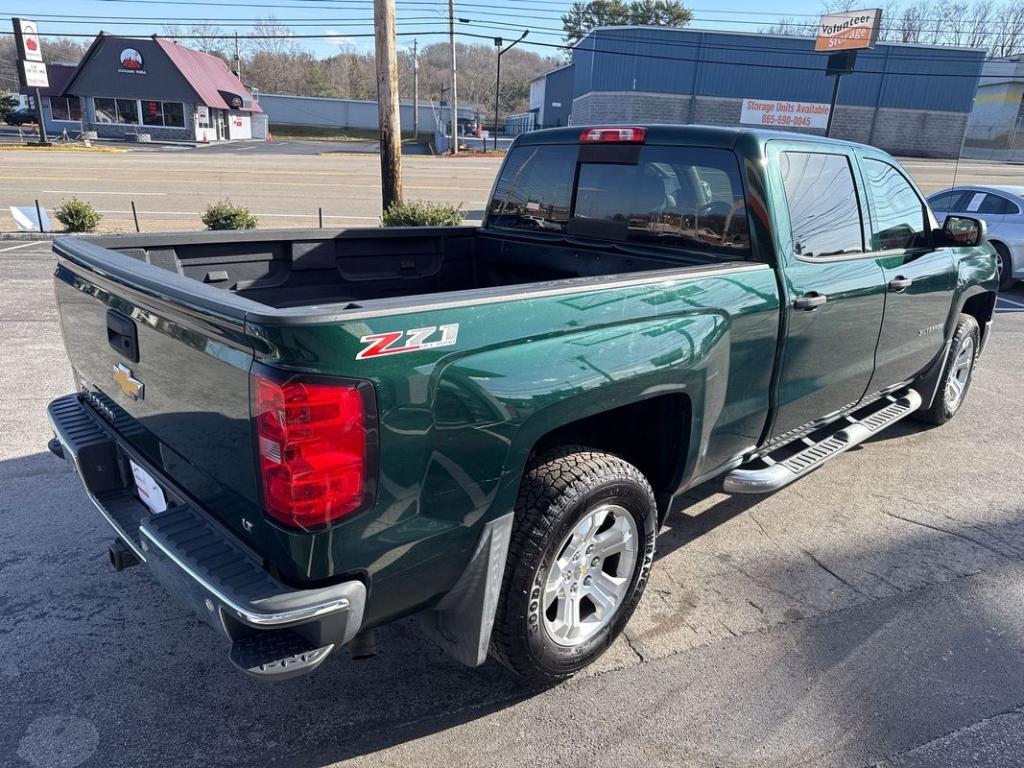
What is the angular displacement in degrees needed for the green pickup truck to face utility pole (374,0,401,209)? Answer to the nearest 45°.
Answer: approximately 45° to its left

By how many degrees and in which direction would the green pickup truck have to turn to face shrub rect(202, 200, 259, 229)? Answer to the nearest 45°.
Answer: approximately 90° to its left

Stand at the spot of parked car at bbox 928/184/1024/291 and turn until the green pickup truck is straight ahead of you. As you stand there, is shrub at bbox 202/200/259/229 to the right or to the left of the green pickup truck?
right

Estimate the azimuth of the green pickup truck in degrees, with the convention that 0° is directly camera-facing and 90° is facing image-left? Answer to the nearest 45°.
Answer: approximately 225°

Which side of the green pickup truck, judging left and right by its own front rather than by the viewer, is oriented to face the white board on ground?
left

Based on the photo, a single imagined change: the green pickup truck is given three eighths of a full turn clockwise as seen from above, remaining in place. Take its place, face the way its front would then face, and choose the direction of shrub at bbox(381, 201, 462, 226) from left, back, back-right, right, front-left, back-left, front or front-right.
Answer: back

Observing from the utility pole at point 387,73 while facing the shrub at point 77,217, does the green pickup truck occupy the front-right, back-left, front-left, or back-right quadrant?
back-left

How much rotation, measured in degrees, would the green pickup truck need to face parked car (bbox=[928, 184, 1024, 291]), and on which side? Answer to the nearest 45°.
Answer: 0° — it already faces it
